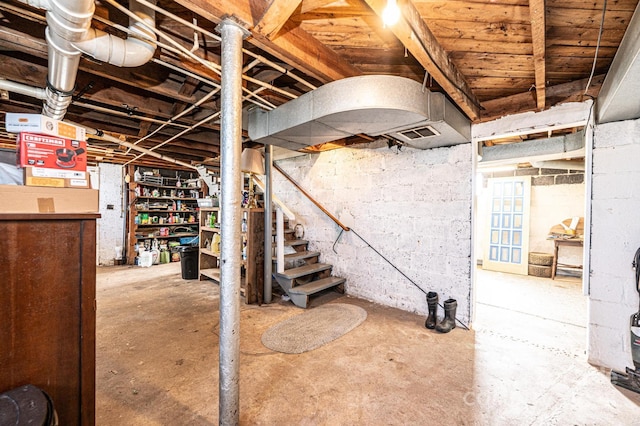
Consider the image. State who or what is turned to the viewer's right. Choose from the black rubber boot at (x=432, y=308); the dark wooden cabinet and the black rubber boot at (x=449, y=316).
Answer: the dark wooden cabinet

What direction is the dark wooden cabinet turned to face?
to the viewer's right

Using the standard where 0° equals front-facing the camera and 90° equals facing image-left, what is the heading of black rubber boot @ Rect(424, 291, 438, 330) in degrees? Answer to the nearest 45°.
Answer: approximately 45°

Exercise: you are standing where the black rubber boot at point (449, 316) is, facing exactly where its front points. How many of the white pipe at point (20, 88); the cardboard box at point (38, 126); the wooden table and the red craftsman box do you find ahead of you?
3

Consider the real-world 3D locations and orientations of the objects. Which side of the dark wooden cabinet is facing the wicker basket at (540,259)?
front

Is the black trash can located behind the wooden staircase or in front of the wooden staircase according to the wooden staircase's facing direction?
behind

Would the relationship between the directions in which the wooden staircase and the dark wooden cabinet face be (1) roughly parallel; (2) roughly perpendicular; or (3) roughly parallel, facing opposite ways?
roughly perpendicular

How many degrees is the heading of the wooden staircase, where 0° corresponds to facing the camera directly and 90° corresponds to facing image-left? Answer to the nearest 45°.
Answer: approximately 315°
